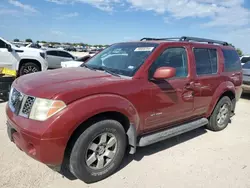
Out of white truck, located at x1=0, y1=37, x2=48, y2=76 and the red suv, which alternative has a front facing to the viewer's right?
the white truck

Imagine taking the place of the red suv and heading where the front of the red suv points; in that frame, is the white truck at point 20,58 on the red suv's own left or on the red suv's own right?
on the red suv's own right

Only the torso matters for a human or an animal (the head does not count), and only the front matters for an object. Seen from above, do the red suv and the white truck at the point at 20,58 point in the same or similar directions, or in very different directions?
very different directions

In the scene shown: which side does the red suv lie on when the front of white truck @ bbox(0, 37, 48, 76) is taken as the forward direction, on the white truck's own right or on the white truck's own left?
on the white truck's own right

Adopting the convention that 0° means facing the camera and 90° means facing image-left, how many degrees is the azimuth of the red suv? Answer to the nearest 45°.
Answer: approximately 45°

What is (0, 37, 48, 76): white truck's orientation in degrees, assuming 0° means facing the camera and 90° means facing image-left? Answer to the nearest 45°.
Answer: approximately 270°

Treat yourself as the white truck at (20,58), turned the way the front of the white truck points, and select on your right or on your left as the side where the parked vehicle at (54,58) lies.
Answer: on your left
